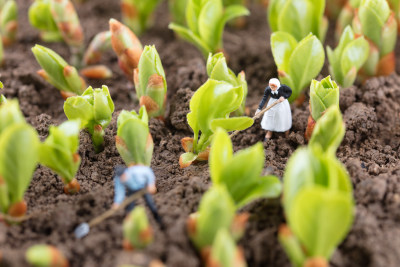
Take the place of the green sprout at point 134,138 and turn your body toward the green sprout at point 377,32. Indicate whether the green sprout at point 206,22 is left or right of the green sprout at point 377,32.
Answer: left

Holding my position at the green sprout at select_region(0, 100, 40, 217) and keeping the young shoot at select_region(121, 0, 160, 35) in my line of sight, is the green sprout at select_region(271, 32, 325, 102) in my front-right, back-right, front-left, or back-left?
front-right

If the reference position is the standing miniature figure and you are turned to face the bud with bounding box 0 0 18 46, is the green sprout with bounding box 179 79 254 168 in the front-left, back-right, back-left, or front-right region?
front-left

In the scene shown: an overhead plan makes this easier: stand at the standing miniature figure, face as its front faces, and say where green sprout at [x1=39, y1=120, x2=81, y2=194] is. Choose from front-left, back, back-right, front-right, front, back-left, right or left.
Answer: front

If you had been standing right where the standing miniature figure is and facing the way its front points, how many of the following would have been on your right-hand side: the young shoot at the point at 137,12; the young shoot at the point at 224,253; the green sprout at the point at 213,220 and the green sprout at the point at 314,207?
1

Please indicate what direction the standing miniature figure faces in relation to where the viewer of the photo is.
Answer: facing the viewer and to the left of the viewer

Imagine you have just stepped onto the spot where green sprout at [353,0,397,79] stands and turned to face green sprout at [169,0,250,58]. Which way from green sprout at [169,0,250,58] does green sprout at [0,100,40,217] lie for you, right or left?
left

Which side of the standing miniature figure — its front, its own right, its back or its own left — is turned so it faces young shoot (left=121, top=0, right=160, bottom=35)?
right

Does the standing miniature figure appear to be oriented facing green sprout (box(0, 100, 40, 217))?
yes

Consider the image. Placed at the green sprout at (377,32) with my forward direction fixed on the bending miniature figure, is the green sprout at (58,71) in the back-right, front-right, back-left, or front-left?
front-right

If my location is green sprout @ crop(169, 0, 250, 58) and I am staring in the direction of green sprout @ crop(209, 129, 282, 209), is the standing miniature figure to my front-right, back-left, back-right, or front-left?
front-left

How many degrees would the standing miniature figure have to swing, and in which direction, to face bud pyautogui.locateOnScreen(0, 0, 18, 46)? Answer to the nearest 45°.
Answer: approximately 90° to its right
